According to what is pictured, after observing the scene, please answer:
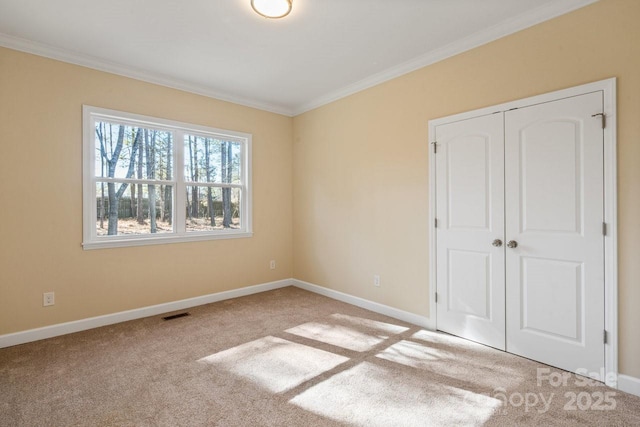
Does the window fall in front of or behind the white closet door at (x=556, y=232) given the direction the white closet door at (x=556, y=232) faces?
in front

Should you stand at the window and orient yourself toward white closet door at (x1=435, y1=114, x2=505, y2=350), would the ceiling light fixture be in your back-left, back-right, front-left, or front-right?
front-right

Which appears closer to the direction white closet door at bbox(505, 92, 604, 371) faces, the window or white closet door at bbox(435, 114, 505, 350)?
the window

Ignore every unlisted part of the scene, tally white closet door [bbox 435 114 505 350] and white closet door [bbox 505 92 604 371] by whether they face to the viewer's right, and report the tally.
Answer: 0

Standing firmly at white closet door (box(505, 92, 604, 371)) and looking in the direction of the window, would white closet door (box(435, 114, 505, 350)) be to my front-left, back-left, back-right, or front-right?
front-right

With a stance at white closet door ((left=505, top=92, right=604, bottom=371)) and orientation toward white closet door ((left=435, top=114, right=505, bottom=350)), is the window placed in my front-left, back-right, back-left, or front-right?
front-left

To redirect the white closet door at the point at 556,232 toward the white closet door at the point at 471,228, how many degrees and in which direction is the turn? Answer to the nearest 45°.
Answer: approximately 45° to its right

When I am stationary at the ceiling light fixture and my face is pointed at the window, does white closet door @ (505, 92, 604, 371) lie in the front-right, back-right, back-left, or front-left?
back-right

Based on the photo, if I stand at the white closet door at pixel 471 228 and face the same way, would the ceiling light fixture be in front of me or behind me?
in front

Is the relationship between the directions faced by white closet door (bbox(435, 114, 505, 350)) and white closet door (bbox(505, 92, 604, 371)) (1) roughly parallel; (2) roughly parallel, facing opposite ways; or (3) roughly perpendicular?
roughly parallel

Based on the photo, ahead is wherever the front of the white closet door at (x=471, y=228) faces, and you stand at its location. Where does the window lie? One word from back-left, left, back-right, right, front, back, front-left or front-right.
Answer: front-right

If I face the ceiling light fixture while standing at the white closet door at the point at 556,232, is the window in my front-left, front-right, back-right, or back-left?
front-right

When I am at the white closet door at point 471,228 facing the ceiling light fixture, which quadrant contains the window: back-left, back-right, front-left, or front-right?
front-right

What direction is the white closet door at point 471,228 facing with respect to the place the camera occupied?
facing the viewer and to the left of the viewer

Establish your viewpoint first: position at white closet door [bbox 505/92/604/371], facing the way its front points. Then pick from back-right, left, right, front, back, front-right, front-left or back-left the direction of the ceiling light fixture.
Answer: front
